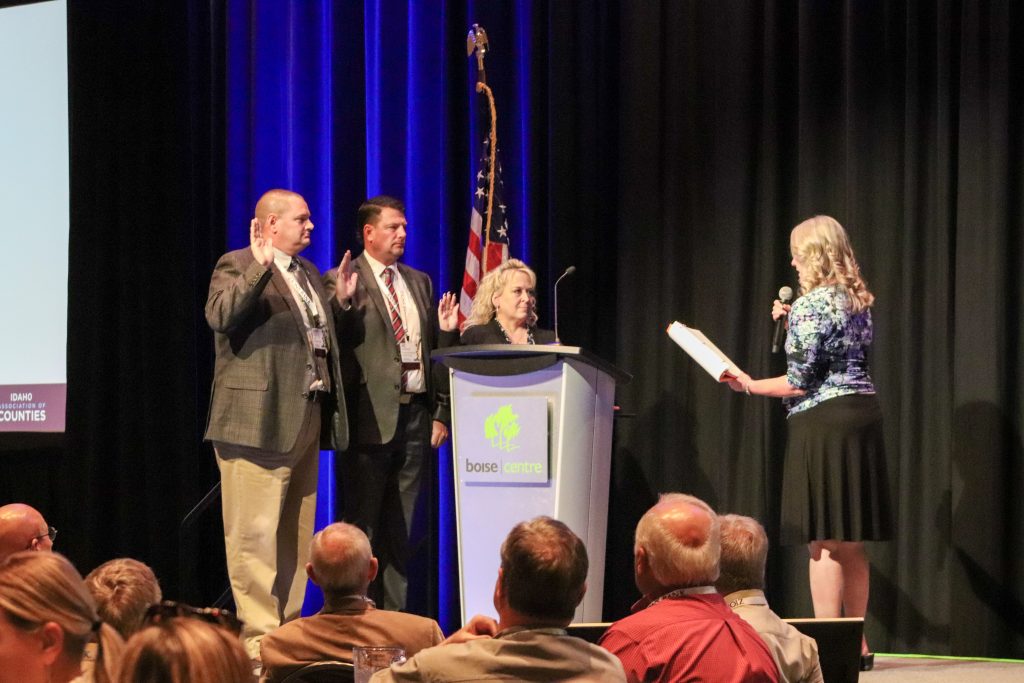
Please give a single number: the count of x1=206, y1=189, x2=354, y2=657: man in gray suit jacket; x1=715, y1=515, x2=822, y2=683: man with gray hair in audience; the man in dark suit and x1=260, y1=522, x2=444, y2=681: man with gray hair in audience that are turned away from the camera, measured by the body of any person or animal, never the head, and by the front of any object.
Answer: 2

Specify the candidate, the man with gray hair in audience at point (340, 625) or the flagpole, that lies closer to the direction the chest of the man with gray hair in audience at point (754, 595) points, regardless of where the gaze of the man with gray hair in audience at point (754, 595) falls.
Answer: the flagpole

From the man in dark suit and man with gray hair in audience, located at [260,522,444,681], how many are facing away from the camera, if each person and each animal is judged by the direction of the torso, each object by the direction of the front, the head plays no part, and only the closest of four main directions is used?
1

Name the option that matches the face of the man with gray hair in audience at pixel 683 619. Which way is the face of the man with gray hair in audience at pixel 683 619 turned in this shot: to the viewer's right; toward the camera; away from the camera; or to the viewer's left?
away from the camera

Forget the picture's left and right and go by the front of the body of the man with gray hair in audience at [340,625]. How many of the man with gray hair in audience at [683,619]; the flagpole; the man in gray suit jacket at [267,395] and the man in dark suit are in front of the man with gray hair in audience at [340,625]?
3

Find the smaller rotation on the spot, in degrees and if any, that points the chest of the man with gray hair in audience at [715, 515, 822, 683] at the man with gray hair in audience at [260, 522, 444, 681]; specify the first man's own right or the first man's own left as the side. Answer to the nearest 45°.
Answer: approximately 90° to the first man's own left

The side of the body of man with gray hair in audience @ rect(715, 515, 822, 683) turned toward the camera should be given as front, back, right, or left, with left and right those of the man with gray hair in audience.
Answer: back

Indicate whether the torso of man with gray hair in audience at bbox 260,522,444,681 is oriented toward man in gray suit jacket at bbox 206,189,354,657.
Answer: yes

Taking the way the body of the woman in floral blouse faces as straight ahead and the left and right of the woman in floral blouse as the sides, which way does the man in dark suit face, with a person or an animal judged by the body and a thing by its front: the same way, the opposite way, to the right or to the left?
the opposite way

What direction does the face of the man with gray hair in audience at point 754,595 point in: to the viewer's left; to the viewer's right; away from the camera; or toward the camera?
away from the camera

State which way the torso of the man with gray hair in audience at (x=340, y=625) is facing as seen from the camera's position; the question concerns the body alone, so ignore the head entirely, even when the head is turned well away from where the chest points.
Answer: away from the camera

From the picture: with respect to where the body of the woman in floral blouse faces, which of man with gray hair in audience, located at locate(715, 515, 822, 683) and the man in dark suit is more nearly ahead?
the man in dark suit

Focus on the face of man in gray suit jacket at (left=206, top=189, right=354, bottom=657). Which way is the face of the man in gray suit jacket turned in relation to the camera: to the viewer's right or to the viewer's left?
to the viewer's right

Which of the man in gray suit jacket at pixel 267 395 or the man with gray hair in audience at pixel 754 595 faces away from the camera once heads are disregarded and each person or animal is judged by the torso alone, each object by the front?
the man with gray hair in audience

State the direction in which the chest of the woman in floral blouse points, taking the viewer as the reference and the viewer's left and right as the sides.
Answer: facing away from the viewer and to the left of the viewer
